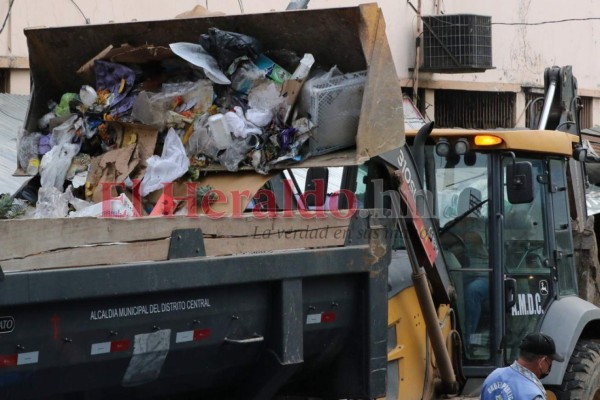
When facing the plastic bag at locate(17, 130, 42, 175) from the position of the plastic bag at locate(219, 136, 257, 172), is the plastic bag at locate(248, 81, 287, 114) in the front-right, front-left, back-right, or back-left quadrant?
back-right

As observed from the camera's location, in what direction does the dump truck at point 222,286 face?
facing to the left of the viewer
